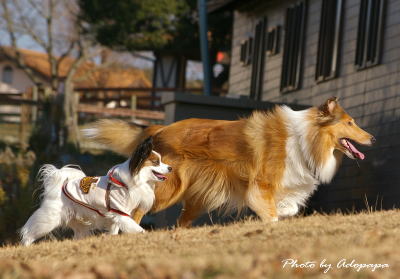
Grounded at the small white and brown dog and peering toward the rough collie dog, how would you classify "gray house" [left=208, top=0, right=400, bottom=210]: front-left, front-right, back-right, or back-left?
front-left

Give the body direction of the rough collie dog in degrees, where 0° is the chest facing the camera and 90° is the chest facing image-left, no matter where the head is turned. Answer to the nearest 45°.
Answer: approximately 270°

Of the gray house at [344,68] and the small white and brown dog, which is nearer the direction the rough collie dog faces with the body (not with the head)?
the gray house

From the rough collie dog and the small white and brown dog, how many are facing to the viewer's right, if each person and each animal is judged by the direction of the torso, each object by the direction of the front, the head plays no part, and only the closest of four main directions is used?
2

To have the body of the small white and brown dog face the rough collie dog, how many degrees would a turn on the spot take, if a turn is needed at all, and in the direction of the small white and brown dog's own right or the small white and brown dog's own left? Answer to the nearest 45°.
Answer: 0° — it already faces it

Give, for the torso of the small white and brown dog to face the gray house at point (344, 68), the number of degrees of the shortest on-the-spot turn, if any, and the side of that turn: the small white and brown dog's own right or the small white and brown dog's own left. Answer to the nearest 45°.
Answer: approximately 45° to the small white and brown dog's own left

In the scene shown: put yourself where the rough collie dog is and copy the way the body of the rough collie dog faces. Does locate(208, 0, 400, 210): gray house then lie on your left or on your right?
on your left

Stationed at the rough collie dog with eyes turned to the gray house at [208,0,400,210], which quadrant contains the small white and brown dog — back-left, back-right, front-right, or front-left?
back-left

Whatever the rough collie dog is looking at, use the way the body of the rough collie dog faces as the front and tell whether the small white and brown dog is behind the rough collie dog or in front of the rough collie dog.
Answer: behind

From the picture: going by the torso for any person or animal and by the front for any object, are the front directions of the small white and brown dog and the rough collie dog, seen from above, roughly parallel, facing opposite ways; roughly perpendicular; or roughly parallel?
roughly parallel

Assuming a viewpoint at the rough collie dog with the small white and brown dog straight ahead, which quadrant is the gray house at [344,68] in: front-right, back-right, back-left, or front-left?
back-right

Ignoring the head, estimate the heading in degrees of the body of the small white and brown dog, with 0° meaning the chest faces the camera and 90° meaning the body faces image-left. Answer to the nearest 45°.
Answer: approximately 270°
